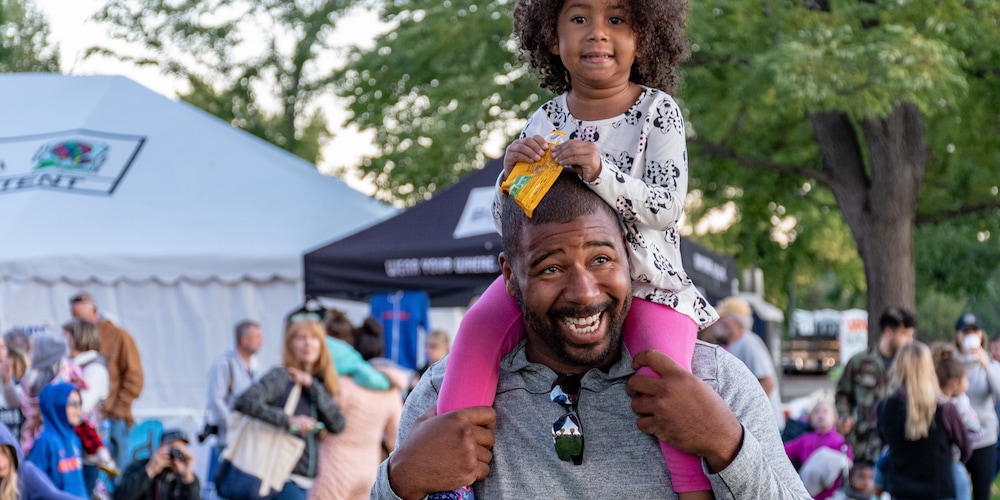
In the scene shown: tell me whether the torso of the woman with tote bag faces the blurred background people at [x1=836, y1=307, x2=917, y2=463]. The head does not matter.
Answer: no

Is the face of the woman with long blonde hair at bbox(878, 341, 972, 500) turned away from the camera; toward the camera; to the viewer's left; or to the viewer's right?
away from the camera

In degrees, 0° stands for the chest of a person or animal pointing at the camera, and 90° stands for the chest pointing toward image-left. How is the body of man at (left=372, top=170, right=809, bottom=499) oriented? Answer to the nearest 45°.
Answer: approximately 0°

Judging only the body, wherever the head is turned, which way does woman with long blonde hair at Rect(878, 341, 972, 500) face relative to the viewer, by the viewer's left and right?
facing away from the viewer

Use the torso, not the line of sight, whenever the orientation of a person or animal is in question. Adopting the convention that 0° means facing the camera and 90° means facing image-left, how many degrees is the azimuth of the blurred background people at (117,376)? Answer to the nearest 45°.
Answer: approximately 90°

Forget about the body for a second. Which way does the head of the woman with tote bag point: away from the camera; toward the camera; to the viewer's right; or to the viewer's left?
toward the camera

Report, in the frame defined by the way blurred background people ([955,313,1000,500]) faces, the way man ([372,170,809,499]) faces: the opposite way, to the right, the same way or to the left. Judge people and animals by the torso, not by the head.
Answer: the same way

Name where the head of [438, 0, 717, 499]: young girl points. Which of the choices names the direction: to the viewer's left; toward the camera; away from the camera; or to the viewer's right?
toward the camera

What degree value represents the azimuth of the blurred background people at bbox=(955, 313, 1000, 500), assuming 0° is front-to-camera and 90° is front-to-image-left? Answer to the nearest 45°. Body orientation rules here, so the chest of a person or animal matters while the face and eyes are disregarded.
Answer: approximately 0°

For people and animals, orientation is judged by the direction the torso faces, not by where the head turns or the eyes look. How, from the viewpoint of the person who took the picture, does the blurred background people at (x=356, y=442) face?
facing away from the viewer

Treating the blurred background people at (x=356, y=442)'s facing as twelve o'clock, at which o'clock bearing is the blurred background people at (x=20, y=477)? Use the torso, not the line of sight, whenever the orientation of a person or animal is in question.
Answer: the blurred background people at (x=20, y=477) is roughly at 8 o'clock from the blurred background people at (x=356, y=442).

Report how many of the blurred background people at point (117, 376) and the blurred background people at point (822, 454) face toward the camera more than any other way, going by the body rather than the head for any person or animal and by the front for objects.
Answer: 1

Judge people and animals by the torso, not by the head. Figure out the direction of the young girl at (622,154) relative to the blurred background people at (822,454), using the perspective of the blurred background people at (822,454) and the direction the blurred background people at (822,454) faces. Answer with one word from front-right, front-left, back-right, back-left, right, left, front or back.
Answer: front

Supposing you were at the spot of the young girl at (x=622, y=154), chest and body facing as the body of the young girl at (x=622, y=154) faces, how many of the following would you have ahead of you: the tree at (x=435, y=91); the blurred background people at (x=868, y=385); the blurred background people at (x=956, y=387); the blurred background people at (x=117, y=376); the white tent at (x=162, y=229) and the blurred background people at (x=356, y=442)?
0

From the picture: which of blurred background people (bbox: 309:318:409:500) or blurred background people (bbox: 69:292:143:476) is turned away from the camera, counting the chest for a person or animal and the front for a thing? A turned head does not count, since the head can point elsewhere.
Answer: blurred background people (bbox: 309:318:409:500)

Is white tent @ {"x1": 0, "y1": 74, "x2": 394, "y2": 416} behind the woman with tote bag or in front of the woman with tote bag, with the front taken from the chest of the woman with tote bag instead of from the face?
behind
